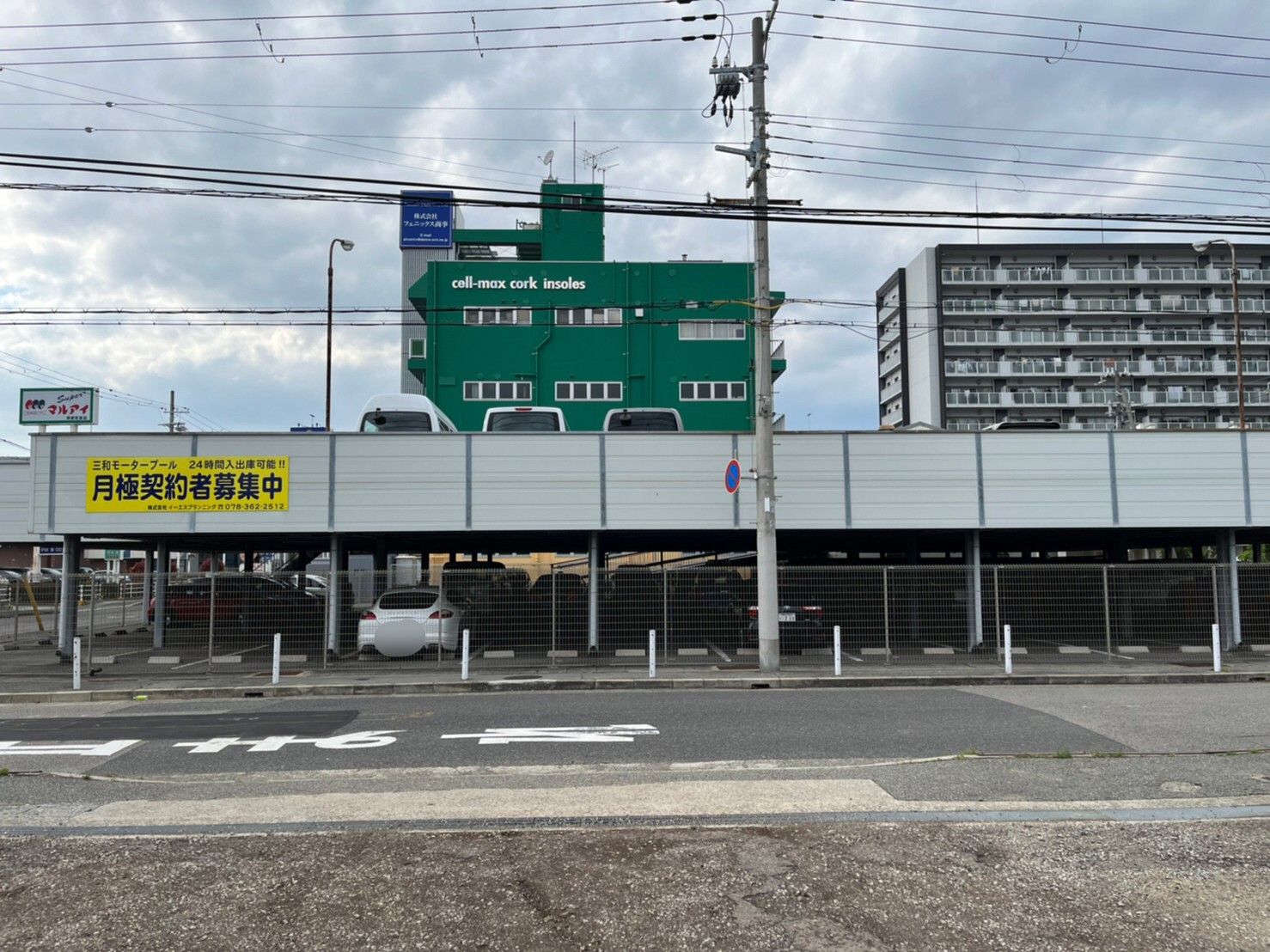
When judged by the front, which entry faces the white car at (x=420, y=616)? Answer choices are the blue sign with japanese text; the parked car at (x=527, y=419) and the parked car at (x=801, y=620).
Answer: the blue sign with japanese text

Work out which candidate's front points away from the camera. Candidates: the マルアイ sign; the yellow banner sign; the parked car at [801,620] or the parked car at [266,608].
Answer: the parked car at [801,620]

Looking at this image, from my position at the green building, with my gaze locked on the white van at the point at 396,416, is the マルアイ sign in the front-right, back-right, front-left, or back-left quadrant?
front-right

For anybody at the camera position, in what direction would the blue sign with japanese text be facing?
facing the viewer

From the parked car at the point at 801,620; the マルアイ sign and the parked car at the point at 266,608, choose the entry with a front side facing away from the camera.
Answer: the parked car at the point at 801,620

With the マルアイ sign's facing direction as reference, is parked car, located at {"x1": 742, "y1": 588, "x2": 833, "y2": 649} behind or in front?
in front

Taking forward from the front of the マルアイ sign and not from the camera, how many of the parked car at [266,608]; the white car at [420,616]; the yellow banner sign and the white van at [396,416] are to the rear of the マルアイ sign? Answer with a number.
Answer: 0

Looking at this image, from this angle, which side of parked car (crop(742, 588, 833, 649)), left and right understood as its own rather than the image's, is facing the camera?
back

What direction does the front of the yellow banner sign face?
toward the camera

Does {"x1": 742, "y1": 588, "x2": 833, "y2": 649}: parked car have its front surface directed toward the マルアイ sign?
no
